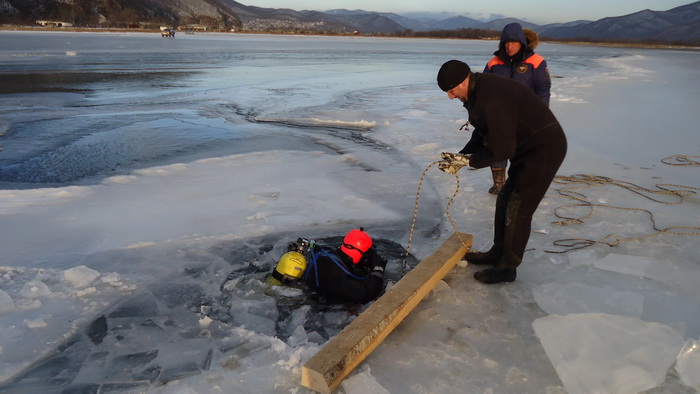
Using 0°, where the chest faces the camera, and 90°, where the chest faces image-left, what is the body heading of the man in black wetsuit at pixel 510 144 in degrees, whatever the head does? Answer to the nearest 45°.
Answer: approximately 90°

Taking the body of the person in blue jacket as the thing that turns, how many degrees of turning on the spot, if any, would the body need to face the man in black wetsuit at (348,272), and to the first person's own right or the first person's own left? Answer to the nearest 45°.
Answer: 0° — they already face them

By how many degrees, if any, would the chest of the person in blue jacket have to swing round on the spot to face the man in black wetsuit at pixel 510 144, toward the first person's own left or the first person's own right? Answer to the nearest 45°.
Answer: approximately 45° to the first person's own left

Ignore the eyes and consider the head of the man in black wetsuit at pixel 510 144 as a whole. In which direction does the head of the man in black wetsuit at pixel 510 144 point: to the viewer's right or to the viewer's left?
to the viewer's left

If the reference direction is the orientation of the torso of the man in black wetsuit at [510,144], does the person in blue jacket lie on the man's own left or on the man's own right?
on the man's own right

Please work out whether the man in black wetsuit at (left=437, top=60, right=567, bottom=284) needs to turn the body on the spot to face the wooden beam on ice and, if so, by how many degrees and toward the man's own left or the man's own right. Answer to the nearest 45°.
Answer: approximately 45° to the man's own left

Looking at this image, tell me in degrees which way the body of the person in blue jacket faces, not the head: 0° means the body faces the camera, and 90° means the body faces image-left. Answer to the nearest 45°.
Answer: approximately 45°

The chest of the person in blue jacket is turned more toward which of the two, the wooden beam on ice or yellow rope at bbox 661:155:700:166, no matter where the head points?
the wooden beam on ice

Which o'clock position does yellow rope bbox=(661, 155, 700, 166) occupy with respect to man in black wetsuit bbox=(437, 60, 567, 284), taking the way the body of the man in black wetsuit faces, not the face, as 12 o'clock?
The yellow rope is roughly at 4 o'clock from the man in black wetsuit.
